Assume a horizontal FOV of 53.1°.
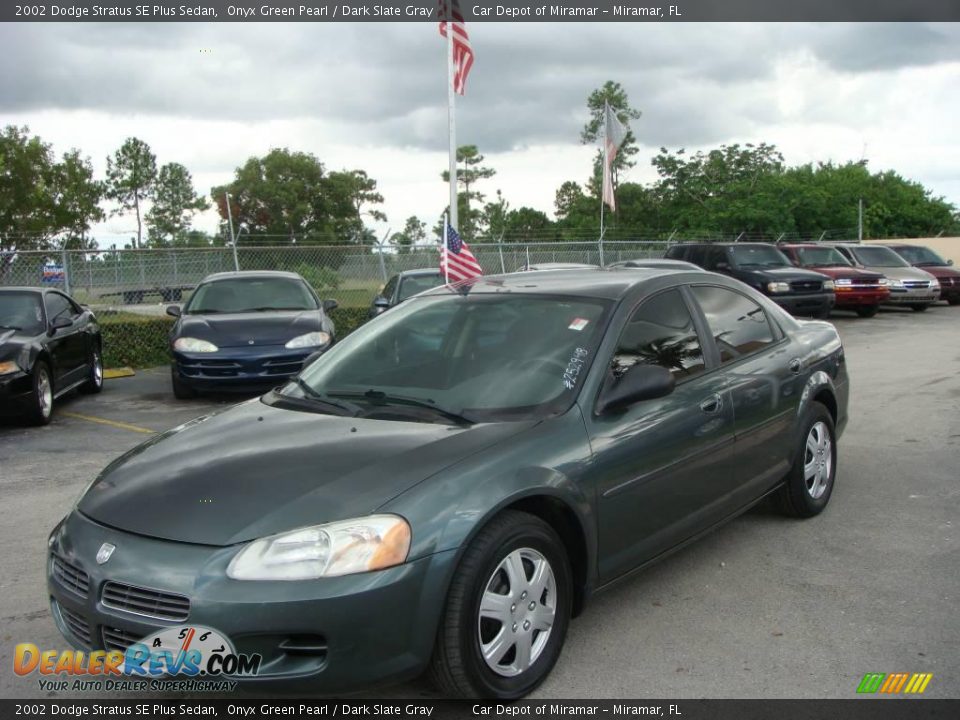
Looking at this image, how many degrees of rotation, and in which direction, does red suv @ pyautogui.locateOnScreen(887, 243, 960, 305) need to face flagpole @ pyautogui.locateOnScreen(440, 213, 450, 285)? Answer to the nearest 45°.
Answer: approximately 90° to its right

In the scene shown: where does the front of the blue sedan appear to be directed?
toward the camera

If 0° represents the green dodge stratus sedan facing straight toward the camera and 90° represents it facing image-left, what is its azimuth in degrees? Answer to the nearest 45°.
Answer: approximately 45°

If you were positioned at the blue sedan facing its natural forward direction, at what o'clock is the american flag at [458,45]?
The american flag is roughly at 7 o'clock from the blue sedan.

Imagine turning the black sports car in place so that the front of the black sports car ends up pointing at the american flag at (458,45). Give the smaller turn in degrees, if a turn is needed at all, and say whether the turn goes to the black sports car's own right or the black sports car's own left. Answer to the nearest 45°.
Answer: approximately 180°

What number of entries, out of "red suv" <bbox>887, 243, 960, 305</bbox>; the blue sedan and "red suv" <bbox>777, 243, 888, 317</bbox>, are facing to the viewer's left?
0

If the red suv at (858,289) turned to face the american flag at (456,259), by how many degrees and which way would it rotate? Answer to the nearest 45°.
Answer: approximately 90° to its right

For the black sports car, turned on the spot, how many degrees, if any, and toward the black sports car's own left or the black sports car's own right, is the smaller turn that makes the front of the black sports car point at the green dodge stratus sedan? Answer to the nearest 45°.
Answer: approximately 45° to the black sports car's own left

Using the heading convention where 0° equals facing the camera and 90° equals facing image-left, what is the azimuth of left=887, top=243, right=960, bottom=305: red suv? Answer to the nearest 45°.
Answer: approximately 315°

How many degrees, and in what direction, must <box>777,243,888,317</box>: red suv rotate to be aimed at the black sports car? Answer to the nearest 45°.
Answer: approximately 90° to its right

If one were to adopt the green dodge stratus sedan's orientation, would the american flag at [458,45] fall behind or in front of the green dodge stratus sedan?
behind

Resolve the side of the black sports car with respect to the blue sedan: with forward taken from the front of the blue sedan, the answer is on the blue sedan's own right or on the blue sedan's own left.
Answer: on the blue sedan's own right
